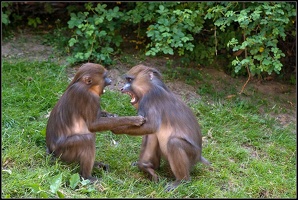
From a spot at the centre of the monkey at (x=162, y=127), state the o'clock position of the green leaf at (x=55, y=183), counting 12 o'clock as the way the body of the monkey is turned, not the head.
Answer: The green leaf is roughly at 11 o'clock from the monkey.

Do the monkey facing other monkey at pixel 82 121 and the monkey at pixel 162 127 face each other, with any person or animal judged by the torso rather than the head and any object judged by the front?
yes

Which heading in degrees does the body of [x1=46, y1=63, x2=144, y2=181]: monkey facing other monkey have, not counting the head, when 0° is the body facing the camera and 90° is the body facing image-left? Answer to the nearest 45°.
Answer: approximately 270°

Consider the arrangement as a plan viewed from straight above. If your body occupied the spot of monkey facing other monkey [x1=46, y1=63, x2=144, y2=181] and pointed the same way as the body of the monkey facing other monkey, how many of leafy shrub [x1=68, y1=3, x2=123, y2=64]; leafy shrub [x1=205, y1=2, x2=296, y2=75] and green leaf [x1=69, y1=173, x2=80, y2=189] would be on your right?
1

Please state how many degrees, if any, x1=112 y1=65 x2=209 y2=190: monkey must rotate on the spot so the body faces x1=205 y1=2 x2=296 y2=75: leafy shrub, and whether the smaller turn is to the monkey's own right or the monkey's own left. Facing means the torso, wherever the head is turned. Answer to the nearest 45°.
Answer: approximately 135° to the monkey's own right

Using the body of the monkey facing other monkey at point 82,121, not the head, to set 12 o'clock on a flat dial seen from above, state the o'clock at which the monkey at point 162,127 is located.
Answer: The monkey is roughly at 12 o'clock from the monkey facing other monkey.

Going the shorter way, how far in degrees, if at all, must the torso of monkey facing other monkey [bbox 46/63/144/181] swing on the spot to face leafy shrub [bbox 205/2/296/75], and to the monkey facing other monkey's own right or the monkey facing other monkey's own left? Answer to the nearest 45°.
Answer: approximately 45° to the monkey facing other monkey's own left

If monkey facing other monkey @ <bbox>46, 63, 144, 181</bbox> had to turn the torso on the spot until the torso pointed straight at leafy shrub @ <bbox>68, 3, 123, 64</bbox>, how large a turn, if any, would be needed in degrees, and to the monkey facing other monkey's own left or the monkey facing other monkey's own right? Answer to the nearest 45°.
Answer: approximately 90° to the monkey facing other monkey's own left

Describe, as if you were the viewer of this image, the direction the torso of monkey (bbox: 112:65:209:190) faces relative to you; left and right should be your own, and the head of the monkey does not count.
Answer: facing to the left of the viewer

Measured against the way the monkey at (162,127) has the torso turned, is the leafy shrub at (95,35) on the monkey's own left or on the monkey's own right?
on the monkey's own right

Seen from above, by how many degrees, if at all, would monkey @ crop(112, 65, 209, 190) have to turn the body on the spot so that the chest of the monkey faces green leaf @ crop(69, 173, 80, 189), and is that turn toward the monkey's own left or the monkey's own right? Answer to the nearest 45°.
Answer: approximately 45° to the monkey's own left

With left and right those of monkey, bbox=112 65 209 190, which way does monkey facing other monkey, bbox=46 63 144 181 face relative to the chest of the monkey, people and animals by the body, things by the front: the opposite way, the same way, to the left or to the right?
the opposite way

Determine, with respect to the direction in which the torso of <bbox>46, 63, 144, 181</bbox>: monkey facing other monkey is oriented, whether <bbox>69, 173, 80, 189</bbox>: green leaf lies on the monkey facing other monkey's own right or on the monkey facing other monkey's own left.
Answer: on the monkey facing other monkey's own right

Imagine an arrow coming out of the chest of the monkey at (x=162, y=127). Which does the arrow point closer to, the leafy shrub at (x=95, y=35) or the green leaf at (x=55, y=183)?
the green leaf
